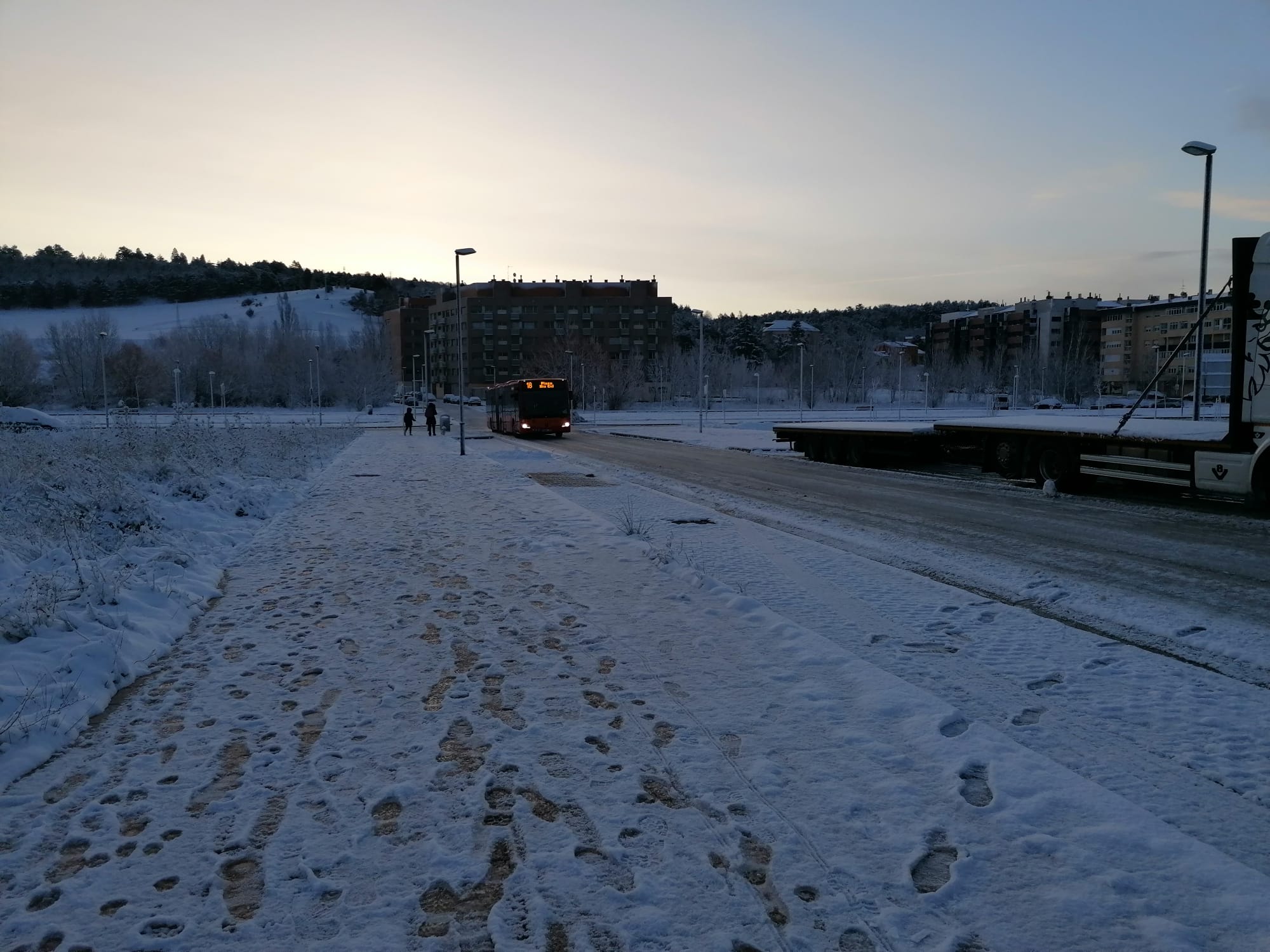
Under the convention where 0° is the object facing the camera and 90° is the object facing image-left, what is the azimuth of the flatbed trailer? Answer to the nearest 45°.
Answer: approximately 315°

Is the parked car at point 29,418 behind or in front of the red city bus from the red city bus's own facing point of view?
behind

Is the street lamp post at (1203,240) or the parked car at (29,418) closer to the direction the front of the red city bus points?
the street lamp post

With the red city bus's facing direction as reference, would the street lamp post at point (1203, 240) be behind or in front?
in front

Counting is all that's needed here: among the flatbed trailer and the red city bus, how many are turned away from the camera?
0

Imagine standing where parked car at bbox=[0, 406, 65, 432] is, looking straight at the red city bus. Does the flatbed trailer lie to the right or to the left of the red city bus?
right

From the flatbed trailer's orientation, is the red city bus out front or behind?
behind

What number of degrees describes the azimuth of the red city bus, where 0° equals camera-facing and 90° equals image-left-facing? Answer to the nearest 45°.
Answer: approximately 315°
